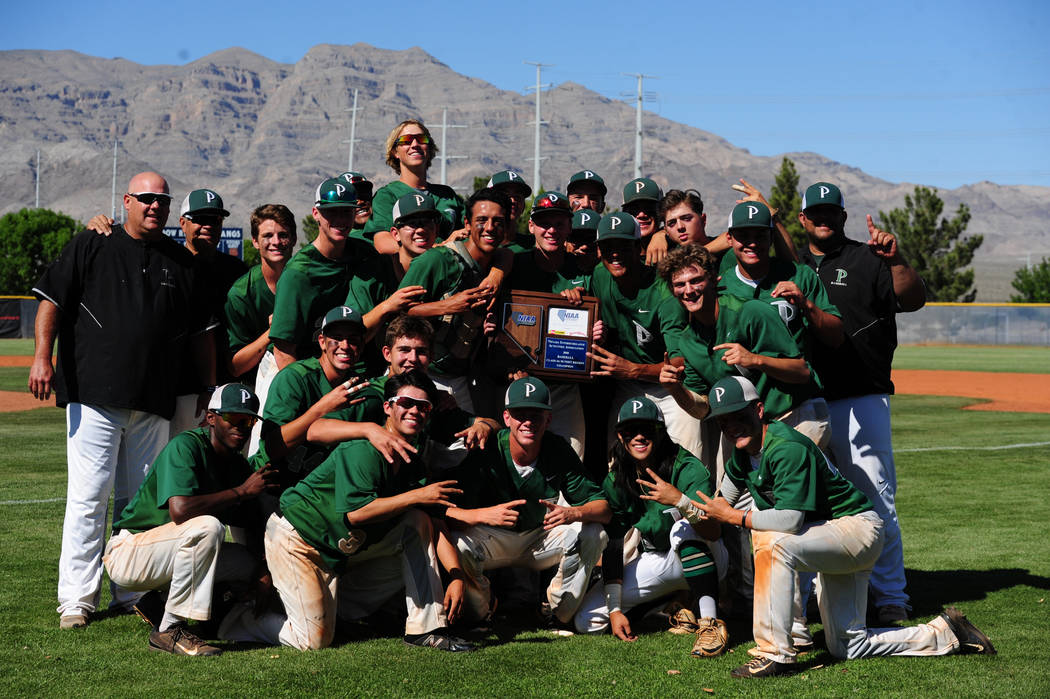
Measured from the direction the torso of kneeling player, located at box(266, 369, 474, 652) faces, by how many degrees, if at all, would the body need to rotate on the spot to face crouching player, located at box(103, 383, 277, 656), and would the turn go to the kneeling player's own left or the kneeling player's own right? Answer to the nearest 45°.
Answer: approximately 135° to the kneeling player's own right

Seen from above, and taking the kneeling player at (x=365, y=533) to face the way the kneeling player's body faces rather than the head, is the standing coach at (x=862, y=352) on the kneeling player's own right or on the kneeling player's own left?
on the kneeling player's own left

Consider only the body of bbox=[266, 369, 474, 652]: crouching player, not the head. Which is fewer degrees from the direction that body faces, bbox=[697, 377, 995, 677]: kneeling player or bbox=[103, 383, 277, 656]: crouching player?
the kneeling player

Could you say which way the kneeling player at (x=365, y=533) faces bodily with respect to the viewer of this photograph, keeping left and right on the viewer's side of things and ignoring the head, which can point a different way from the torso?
facing the viewer and to the right of the viewer

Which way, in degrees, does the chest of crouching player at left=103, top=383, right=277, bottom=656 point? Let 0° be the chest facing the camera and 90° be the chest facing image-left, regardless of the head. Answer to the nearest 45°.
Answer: approximately 315°

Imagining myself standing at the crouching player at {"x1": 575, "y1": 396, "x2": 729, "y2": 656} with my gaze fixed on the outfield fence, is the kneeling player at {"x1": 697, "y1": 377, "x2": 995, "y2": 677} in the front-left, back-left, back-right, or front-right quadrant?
back-right

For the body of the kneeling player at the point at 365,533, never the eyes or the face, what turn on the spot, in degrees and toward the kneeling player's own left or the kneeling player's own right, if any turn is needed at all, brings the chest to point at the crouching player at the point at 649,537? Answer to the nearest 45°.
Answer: approximately 45° to the kneeling player's own left

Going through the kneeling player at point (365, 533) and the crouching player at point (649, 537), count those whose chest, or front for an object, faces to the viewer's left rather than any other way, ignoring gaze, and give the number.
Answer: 0

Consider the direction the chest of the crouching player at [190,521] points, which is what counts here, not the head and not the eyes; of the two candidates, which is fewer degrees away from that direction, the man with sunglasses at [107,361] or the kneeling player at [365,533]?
the kneeling player

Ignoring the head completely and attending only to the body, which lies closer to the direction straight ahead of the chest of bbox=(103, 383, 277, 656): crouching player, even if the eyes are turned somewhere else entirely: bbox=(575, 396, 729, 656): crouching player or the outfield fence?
the crouching player
